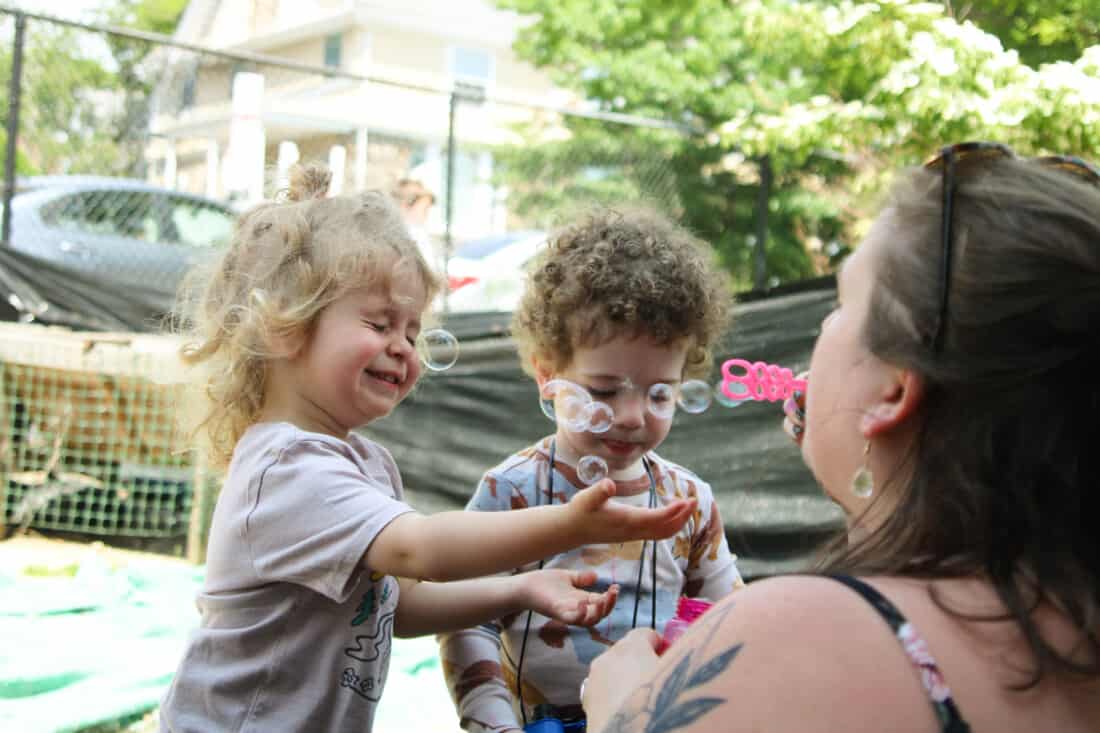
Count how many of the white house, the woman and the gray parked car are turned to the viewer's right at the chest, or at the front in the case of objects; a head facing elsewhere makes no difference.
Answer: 1

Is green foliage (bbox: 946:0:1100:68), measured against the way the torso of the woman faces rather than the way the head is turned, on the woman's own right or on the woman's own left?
on the woman's own right

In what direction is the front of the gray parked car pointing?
to the viewer's right

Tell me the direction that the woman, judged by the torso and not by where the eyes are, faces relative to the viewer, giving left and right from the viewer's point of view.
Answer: facing away from the viewer and to the left of the viewer

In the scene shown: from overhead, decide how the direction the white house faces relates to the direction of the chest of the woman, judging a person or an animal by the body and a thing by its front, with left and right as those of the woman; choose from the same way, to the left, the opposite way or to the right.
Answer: to the left

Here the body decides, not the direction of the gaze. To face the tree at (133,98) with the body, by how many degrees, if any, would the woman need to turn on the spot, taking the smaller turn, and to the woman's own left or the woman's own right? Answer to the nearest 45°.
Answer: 0° — they already face it

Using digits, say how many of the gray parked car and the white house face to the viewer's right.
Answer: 1

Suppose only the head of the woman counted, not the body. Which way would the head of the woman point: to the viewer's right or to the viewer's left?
to the viewer's left

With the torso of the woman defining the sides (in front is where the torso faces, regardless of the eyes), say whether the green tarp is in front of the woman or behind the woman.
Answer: in front

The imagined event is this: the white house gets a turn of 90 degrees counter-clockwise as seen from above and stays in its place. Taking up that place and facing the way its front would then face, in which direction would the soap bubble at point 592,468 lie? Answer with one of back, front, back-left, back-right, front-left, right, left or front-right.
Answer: front-right

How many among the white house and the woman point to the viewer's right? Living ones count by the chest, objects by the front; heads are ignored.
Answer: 0

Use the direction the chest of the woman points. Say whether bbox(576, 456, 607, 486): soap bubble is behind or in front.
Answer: in front
